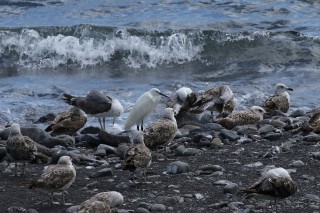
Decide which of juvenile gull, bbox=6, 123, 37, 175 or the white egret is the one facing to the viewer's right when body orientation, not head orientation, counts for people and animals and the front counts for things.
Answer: the white egret

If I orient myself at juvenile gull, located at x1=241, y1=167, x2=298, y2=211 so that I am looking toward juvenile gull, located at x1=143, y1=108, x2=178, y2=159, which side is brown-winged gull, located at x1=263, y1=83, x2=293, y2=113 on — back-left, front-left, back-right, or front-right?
front-right

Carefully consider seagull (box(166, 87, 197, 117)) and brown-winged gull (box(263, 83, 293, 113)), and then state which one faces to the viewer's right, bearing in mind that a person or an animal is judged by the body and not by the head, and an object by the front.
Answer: the brown-winged gull

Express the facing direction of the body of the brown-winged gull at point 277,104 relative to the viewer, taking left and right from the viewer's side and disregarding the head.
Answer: facing to the right of the viewer

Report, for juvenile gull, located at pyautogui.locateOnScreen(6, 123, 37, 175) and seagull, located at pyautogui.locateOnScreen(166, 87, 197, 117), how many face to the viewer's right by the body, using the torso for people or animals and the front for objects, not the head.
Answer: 0

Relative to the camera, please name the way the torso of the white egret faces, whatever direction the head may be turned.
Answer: to the viewer's right

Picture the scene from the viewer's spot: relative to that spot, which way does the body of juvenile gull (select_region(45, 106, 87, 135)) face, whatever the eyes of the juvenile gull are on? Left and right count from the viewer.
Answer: facing to the right of the viewer
